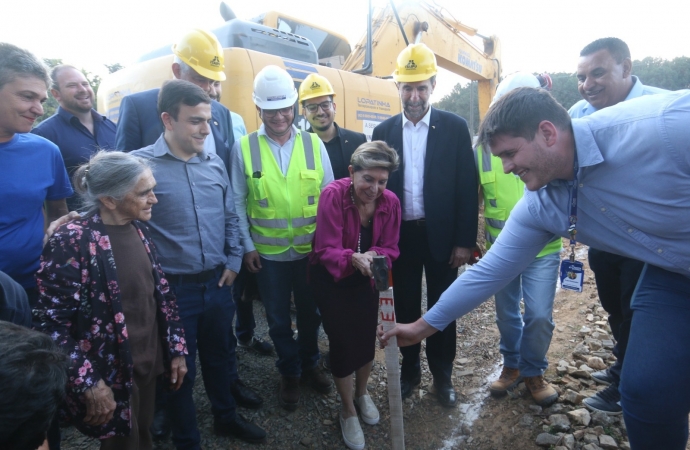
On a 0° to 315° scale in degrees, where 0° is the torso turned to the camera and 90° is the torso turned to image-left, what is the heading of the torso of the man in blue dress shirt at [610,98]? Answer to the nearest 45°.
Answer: approximately 45°

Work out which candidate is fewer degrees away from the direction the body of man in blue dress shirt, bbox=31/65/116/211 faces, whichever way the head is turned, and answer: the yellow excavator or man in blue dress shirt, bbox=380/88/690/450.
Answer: the man in blue dress shirt

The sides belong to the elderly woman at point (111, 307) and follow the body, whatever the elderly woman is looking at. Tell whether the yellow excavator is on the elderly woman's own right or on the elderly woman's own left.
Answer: on the elderly woman's own left

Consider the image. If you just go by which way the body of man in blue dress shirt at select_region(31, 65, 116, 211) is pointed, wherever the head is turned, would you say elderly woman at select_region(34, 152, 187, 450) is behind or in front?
in front

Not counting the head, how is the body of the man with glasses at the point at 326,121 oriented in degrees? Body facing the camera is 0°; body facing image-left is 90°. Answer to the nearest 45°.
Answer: approximately 0°

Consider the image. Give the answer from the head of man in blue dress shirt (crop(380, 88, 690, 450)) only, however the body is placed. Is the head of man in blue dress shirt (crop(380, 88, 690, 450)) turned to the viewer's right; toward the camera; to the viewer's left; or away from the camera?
to the viewer's left

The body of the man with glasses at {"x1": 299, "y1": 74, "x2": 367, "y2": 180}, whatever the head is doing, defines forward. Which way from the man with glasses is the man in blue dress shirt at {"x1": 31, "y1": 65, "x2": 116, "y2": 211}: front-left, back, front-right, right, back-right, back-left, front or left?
right

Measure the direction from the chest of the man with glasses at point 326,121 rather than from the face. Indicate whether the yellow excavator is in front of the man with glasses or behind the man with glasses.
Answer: behind

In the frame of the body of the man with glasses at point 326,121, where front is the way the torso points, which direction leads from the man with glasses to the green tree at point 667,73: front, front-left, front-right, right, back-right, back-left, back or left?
back-left

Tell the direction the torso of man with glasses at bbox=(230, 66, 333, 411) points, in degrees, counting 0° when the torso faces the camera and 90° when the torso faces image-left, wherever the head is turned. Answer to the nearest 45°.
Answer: approximately 0°

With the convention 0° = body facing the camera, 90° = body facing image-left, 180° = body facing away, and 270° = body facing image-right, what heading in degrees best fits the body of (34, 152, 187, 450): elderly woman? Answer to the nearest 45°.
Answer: approximately 315°

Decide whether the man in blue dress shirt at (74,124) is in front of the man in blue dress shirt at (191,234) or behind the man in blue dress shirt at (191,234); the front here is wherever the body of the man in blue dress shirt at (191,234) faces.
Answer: behind

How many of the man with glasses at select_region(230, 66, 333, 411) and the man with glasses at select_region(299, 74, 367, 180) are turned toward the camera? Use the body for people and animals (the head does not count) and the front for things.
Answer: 2
